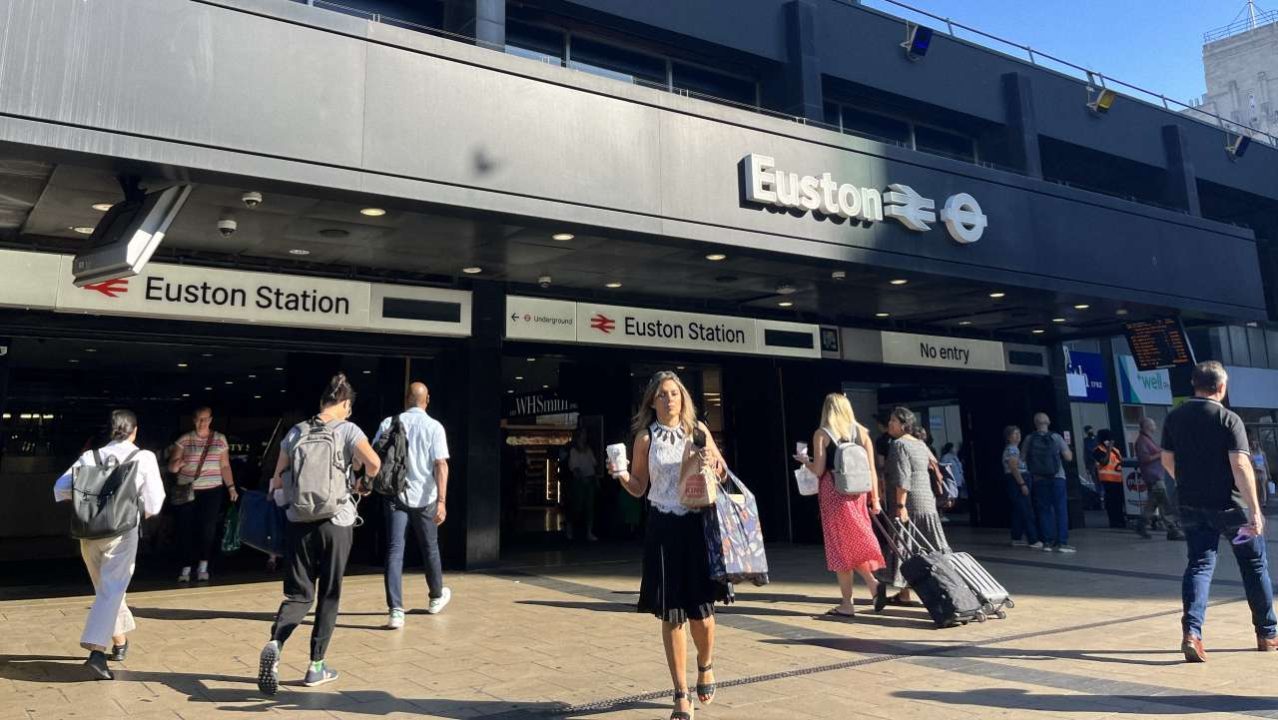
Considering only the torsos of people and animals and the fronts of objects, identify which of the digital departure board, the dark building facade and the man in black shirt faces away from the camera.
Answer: the man in black shirt

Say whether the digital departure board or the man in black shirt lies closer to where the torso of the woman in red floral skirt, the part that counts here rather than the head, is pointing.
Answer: the digital departure board

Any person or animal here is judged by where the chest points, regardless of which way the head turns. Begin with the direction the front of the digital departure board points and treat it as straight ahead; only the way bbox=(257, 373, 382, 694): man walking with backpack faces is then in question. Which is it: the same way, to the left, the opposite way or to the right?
the opposite way

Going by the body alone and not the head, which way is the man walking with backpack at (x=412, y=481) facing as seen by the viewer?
away from the camera

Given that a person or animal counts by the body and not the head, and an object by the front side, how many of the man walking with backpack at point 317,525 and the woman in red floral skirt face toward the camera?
0

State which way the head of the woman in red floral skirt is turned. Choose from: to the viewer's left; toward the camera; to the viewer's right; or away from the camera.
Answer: away from the camera

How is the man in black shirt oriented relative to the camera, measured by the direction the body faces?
away from the camera

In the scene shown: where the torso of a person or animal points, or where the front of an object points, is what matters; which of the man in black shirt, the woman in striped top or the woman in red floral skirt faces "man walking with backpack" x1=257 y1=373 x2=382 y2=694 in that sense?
the woman in striped top

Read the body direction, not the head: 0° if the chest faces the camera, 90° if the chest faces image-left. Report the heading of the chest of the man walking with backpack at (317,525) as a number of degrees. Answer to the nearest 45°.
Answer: approximately 225°

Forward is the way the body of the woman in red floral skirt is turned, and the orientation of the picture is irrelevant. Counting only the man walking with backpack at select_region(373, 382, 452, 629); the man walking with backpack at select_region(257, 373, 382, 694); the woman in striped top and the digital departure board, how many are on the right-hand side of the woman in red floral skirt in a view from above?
1

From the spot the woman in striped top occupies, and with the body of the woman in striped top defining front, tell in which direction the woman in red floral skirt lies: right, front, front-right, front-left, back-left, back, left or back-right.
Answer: front-left

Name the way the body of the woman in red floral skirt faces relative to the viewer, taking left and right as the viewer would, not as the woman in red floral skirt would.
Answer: facing away from the viewer and to the left of the viewer

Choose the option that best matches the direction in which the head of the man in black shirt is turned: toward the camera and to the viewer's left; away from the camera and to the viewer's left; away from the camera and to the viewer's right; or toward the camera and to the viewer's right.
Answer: away from the camera and to the viewer's right

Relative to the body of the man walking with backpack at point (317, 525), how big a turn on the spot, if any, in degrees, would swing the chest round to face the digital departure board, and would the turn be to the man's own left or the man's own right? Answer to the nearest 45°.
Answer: approximately 45° to the man's own right
